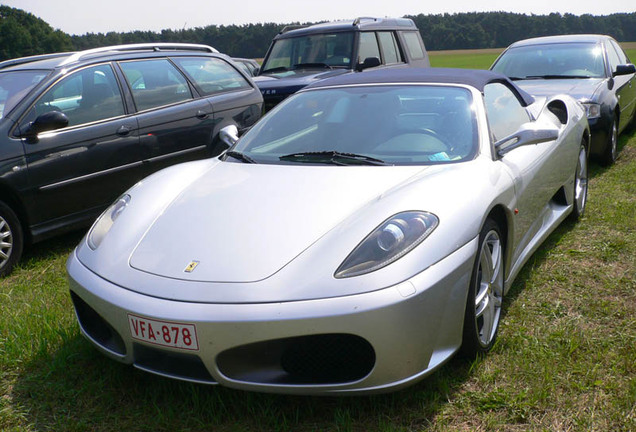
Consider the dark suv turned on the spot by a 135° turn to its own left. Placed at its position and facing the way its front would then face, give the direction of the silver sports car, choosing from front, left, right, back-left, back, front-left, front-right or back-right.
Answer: right

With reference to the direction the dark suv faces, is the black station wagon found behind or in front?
in front

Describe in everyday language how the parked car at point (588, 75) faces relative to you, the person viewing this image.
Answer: facing the viewer and to the left of the viewer

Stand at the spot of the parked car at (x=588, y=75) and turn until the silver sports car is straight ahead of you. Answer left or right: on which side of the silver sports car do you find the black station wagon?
right

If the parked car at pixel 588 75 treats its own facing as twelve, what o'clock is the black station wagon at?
The black station wagon is roughly at 12 o'clock from the parked car.

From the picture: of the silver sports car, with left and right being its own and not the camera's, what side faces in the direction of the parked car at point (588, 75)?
back

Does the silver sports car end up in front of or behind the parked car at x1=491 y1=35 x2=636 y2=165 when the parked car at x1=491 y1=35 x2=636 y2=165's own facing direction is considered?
in front

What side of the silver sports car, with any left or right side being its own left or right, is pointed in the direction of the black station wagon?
right

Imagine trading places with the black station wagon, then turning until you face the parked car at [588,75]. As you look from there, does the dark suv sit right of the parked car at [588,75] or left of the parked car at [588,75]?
left

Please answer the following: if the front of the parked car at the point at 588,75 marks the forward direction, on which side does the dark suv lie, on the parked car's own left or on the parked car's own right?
on the parked car's own right
